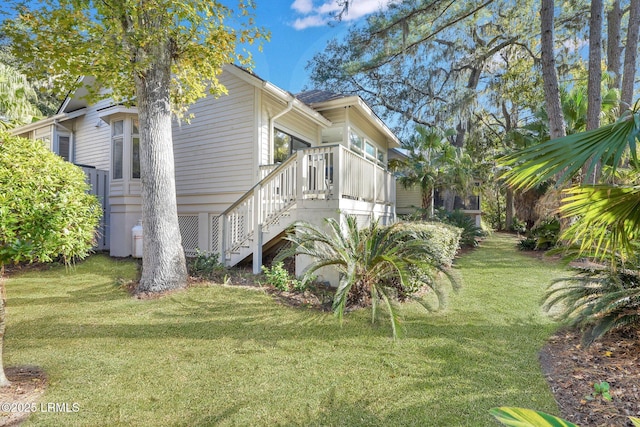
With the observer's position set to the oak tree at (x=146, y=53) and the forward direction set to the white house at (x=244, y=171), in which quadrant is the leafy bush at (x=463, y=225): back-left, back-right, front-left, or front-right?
front-right
